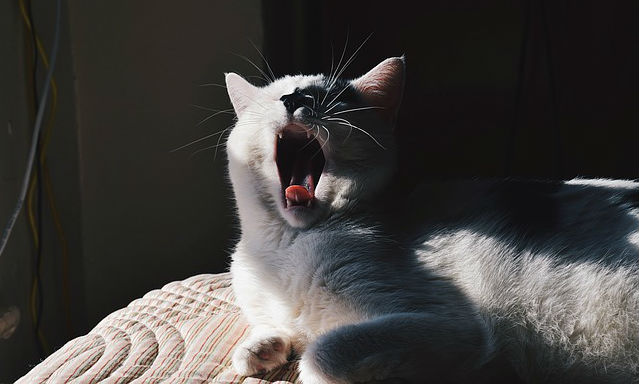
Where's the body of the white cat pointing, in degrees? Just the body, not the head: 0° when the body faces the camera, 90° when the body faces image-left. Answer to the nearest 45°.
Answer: approximately 45°

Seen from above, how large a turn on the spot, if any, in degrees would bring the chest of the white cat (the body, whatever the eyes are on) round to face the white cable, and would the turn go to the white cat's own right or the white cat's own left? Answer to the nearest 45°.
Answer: approximately 90° to the white cat's own right

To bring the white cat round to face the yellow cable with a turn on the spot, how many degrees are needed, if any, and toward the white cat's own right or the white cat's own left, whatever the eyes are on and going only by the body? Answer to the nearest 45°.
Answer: approximately 90° to the white cat's own right
